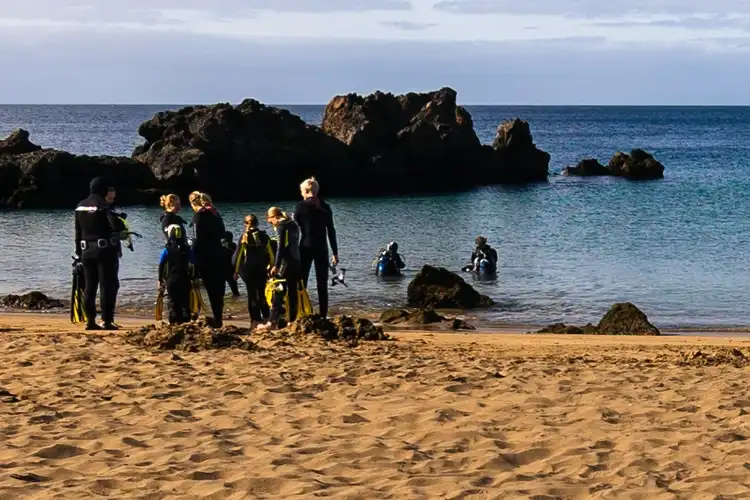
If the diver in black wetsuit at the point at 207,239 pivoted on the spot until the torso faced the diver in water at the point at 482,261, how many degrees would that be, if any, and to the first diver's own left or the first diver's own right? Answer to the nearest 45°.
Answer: approximately 90° to the first diver's own right

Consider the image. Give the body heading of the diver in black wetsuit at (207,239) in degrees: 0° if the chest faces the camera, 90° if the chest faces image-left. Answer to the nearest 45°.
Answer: approximately 135°

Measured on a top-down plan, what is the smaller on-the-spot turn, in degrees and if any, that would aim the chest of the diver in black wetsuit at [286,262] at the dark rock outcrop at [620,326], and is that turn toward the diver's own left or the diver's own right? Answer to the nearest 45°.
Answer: approximately 135° to the diver's own right

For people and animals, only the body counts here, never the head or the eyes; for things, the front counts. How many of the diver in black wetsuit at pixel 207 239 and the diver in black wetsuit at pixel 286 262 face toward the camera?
0

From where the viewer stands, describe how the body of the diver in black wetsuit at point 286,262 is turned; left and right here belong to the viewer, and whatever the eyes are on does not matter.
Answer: facing to the left of the viewer

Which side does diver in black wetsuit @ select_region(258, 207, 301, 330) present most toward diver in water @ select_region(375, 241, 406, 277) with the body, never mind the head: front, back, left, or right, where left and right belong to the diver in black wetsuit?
right
